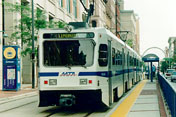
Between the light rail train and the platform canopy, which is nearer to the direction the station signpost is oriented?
the light rail train

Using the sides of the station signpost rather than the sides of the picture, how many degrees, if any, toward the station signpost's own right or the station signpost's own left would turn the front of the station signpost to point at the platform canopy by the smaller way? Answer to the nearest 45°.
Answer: approximately 135° to the station signpost's own left

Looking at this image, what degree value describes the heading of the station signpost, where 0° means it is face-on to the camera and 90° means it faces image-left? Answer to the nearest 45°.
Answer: approximately 0°
